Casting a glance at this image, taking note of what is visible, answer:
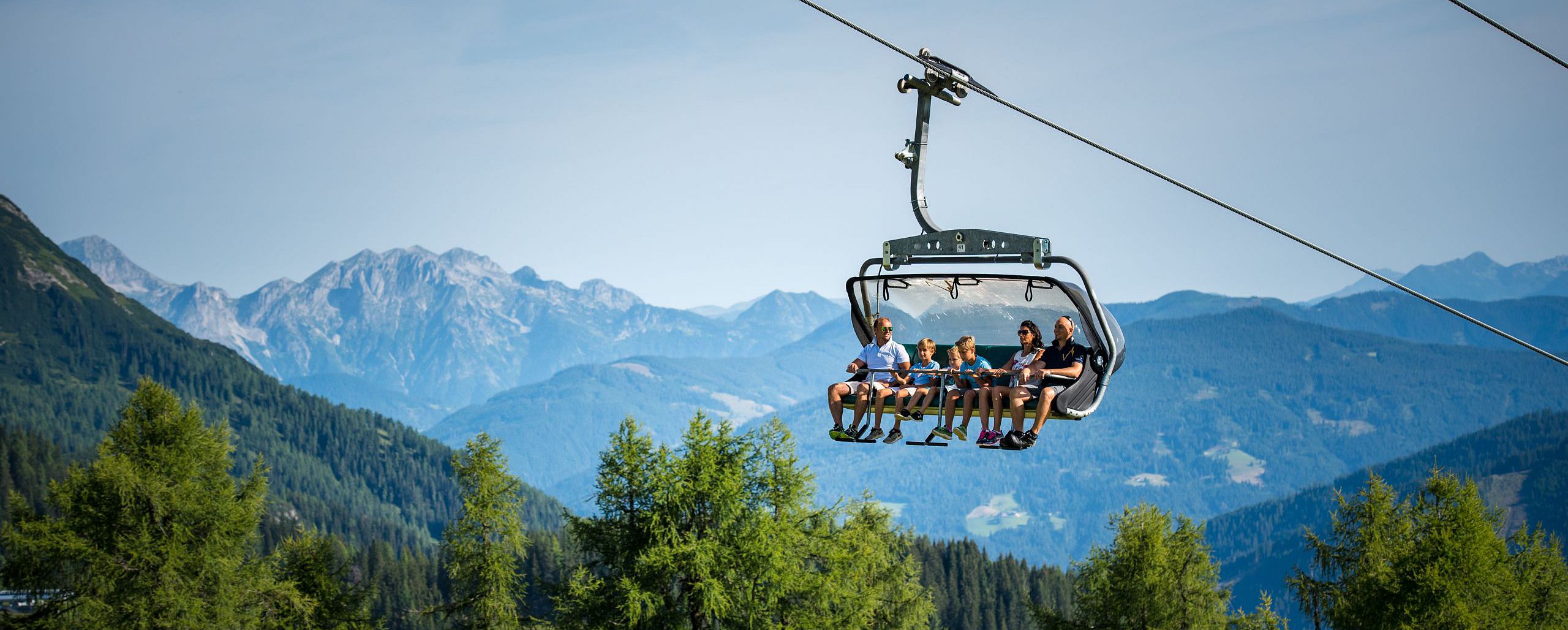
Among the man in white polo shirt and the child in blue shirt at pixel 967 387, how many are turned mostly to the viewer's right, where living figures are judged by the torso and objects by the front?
0

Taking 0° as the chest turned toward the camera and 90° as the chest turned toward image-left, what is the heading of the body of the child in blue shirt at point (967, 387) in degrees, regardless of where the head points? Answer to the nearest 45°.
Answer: approximately 45°

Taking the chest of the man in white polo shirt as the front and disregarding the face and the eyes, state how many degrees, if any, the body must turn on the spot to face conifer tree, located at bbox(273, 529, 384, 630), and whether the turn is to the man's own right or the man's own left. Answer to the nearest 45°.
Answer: approximately 90° to the man's own right

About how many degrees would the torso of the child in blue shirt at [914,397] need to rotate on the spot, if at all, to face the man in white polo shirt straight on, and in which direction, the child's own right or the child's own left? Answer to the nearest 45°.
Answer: approximately 45° to the child's own right

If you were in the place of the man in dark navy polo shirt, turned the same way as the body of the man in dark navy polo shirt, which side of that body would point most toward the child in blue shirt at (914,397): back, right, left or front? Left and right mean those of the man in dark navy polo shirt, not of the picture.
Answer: right

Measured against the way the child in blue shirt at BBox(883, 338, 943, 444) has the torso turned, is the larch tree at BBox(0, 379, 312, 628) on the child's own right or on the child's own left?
on the child's own right

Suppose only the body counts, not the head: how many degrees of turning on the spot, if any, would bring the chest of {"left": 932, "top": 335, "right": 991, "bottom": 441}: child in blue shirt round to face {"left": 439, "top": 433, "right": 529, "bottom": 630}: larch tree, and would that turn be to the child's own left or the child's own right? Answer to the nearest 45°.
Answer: approximately 90° to the child's own right

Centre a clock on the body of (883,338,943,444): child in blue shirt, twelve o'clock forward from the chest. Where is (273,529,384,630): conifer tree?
The conifer tree is roughly at 3 o'clock from the child in blue shirt.

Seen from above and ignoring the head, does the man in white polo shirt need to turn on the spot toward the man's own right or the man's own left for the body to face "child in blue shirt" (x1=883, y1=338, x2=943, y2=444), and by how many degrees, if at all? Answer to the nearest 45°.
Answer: approximately 135° to the man's own left
